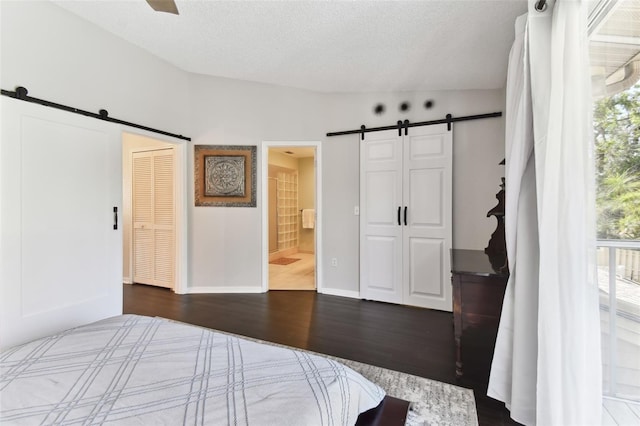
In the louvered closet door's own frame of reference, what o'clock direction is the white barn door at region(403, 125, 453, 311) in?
The white barn door is roughly at 9 o'clock from the louvered closet door.

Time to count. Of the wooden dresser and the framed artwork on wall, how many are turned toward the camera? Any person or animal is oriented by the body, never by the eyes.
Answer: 1

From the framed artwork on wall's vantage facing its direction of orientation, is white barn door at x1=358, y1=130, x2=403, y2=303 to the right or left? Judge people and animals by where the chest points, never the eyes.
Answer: on its left

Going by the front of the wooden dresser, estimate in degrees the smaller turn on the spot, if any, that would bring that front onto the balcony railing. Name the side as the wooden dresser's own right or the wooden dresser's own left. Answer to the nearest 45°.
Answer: approximately 180°

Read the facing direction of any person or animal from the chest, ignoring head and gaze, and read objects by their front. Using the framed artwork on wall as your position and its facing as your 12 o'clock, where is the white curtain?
The white curtain is roughly at 11 o'clock from the framed artwork on wall.

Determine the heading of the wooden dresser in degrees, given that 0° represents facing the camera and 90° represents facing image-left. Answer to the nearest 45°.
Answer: approximately 90°

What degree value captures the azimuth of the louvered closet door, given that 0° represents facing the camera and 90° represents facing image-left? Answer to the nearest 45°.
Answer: approximately 45°

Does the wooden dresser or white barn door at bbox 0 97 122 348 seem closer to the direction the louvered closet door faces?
the white barn door

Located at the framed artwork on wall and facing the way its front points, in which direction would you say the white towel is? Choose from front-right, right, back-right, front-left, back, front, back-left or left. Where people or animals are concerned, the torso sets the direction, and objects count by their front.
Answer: back-left

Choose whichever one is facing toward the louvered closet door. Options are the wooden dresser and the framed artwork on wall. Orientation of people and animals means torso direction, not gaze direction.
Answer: the wooden dresser

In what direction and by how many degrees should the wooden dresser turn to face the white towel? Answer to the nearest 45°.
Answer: approximately 45° to its right

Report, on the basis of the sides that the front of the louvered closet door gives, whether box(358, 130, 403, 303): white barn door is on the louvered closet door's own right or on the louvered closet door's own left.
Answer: on the louvered closet door's own left
